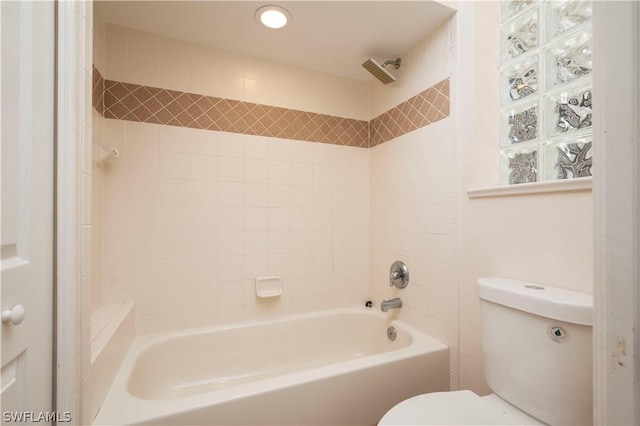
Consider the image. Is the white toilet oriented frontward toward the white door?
yes

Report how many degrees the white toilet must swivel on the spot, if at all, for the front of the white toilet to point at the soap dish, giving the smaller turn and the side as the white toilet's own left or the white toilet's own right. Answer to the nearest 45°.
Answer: approximately 45° to the white toilet's own right

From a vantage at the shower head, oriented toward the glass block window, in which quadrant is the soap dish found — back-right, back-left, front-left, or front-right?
back-right

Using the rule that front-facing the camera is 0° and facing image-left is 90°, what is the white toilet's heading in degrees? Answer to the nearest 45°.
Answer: approximately 45°

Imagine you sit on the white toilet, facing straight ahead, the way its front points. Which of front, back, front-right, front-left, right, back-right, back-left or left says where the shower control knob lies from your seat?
right
